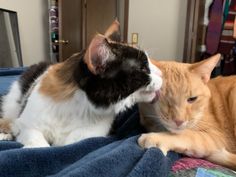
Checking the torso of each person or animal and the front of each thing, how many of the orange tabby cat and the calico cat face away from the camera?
0

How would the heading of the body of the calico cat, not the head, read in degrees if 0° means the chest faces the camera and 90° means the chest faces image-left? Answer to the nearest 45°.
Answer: approximately 315°

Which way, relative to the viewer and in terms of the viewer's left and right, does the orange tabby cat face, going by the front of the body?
facing the viewer and to the left of the viewer
